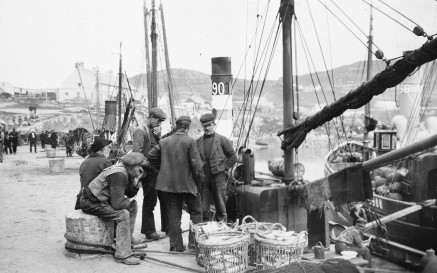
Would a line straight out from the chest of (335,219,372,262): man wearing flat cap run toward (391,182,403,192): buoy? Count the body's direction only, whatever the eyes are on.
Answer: no

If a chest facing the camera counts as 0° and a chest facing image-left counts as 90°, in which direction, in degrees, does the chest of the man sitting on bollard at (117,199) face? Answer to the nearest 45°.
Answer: approximately 270°

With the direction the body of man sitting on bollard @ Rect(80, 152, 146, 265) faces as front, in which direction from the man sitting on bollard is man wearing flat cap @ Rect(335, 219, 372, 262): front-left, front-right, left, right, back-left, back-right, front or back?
front

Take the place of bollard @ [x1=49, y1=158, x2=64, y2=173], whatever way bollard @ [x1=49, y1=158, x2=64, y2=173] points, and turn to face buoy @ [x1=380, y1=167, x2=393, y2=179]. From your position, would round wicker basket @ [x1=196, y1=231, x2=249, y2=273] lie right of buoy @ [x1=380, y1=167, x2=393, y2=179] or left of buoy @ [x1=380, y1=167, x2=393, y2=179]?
right

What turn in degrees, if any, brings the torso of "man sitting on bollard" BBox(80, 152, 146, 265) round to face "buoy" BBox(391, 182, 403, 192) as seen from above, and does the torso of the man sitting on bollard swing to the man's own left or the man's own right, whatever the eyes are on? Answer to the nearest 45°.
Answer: approximately 45° to the man's own left

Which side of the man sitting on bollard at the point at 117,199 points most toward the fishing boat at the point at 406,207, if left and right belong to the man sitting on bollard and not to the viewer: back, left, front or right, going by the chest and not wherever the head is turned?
front

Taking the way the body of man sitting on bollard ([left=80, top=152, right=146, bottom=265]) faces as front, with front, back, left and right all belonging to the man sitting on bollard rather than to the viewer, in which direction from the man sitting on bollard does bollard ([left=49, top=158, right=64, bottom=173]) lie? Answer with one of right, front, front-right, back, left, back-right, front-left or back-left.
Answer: left

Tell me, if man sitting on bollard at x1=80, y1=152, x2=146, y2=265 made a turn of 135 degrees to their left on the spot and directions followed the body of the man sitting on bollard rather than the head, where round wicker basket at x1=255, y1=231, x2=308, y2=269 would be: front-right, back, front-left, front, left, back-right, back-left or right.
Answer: back
